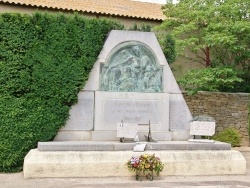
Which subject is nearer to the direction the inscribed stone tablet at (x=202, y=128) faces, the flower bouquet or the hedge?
the flower bouquet

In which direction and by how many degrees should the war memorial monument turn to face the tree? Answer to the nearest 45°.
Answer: approximately 135° to its left

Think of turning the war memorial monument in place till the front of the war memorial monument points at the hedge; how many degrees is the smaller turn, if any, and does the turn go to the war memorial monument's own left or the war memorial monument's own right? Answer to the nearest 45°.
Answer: approximately 90° to the war memorial monument's own right

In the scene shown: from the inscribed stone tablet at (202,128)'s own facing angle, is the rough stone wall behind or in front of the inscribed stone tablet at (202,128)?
behind

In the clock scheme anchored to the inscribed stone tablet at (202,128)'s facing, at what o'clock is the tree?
The tree is roughly at 6 o'clock from the inscribed stone tablet.

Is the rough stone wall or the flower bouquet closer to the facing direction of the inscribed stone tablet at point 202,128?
the flower bouquet

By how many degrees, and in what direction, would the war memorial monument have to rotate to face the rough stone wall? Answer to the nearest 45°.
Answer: approximately 135° to its left

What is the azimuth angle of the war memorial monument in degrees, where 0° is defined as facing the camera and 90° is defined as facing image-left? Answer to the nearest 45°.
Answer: approximately 0°

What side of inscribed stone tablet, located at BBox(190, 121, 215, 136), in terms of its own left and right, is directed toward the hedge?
right

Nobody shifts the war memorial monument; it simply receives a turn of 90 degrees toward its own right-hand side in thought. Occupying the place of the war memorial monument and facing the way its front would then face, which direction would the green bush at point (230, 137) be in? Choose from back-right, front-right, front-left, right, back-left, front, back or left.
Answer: back-right
